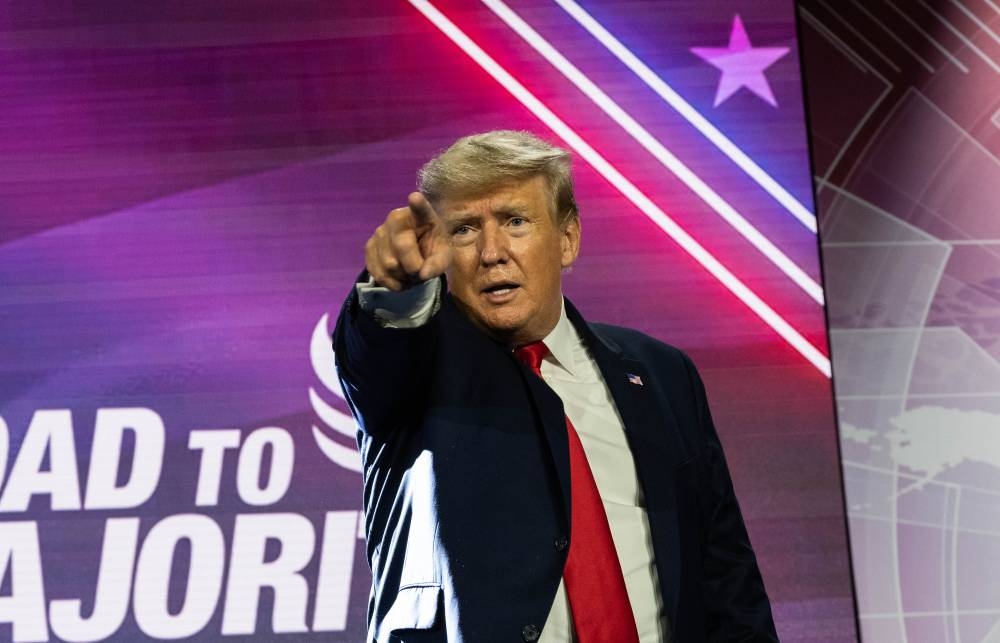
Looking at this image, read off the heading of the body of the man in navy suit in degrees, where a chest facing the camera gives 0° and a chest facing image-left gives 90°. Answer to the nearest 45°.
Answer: approximately 0°
